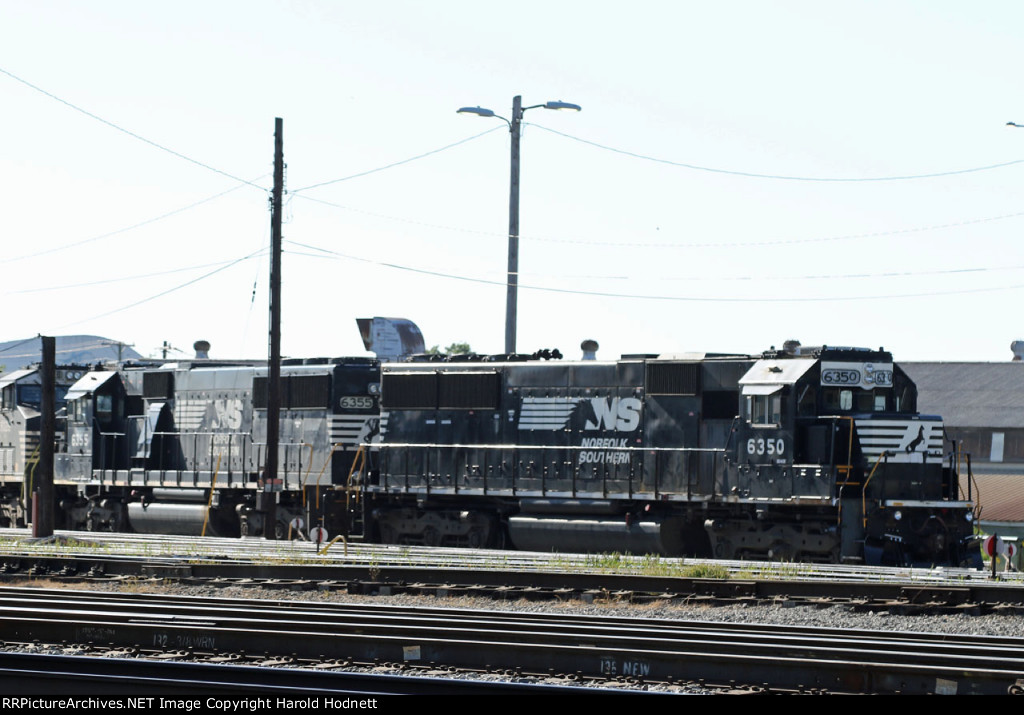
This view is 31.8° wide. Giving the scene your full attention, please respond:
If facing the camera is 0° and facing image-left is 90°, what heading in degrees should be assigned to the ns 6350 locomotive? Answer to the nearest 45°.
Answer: approximately 315°

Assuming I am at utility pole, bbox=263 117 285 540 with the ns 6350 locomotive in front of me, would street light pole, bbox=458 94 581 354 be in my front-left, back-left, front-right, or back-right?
front-left

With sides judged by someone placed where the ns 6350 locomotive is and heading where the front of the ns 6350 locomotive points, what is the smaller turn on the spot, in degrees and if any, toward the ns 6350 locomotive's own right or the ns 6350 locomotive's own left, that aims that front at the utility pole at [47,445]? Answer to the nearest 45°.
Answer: approximately 135° to the ns 6350 locomotive's own right

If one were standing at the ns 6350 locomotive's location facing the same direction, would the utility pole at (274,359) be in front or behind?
behind

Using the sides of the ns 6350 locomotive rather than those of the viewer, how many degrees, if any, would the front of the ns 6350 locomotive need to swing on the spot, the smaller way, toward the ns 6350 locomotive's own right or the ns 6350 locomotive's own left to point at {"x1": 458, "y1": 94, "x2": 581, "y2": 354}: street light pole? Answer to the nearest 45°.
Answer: approximately 180°
